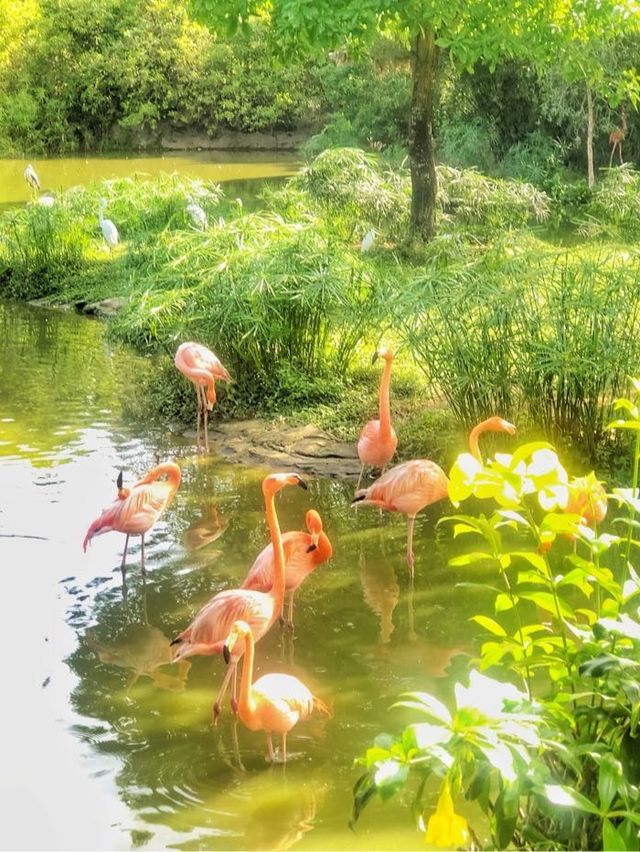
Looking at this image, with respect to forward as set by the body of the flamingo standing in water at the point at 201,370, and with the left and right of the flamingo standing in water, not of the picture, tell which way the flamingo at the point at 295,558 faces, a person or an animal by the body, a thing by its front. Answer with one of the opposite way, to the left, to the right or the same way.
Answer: the opposite way

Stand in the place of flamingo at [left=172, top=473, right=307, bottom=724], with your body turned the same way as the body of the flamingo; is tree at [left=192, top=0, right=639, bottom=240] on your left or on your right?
on your left

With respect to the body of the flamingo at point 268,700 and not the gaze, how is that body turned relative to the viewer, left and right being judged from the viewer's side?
facing to the left of the viewer

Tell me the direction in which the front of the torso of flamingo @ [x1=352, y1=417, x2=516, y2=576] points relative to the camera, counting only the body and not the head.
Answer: to the viewer's right

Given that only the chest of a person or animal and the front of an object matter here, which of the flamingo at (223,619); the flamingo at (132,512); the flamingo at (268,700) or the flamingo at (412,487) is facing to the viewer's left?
the flamingo at (268,700)

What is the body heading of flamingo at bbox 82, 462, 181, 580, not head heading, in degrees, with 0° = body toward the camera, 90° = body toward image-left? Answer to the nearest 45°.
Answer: approximately 270°

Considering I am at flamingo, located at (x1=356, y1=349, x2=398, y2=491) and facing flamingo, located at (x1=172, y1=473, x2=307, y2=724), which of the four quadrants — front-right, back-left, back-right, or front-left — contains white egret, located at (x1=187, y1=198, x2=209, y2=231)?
back-right

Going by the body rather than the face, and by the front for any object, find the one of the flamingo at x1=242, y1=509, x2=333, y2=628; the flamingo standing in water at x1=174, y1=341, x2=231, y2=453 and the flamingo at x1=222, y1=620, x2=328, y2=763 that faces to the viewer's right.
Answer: the flamingo at x1=242, y1=509, x2=333, y2=628

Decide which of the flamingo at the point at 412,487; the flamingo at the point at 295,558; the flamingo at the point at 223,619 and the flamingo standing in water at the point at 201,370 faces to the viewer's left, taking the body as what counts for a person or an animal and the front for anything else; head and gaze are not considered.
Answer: the flamingo standing in water

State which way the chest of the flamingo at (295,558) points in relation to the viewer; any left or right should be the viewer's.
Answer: facing to the right of the viewer

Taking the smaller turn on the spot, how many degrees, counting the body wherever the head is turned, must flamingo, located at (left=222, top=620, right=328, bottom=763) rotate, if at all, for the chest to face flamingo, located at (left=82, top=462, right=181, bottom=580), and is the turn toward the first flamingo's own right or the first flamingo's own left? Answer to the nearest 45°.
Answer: approximately 90° to the first flamingo's own right

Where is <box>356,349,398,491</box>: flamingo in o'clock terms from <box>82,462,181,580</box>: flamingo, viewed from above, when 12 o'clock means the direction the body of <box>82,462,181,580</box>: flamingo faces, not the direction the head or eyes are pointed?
<box>356,349,398,491</box>: flamingo is roughly at 11 o'clock from <box>82,462,181,580</box>: flamingo.

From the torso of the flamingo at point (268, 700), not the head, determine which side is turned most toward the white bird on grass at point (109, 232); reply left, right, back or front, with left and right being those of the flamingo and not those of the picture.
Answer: right

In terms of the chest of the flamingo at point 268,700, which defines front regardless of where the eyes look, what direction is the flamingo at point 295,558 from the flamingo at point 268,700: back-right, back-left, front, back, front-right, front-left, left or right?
right

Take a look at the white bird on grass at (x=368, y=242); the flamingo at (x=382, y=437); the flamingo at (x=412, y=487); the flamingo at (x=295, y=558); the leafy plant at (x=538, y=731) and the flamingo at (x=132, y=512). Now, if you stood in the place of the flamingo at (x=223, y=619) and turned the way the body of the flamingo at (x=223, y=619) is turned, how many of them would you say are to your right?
1

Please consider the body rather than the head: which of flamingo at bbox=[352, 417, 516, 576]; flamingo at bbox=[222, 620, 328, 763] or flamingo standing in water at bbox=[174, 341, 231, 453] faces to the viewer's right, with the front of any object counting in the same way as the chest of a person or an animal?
flamingo at bbox=[352, 417, 516, 576]

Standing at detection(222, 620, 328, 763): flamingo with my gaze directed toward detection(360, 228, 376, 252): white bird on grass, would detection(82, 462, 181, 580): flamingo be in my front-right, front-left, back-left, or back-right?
front-left

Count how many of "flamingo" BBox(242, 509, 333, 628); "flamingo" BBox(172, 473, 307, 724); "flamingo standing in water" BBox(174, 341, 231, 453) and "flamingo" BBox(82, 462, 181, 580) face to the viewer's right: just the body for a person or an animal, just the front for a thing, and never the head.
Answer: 3

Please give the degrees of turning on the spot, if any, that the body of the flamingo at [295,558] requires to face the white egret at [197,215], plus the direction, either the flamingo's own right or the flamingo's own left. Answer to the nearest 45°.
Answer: approximately 90° to the flamingo's own left
